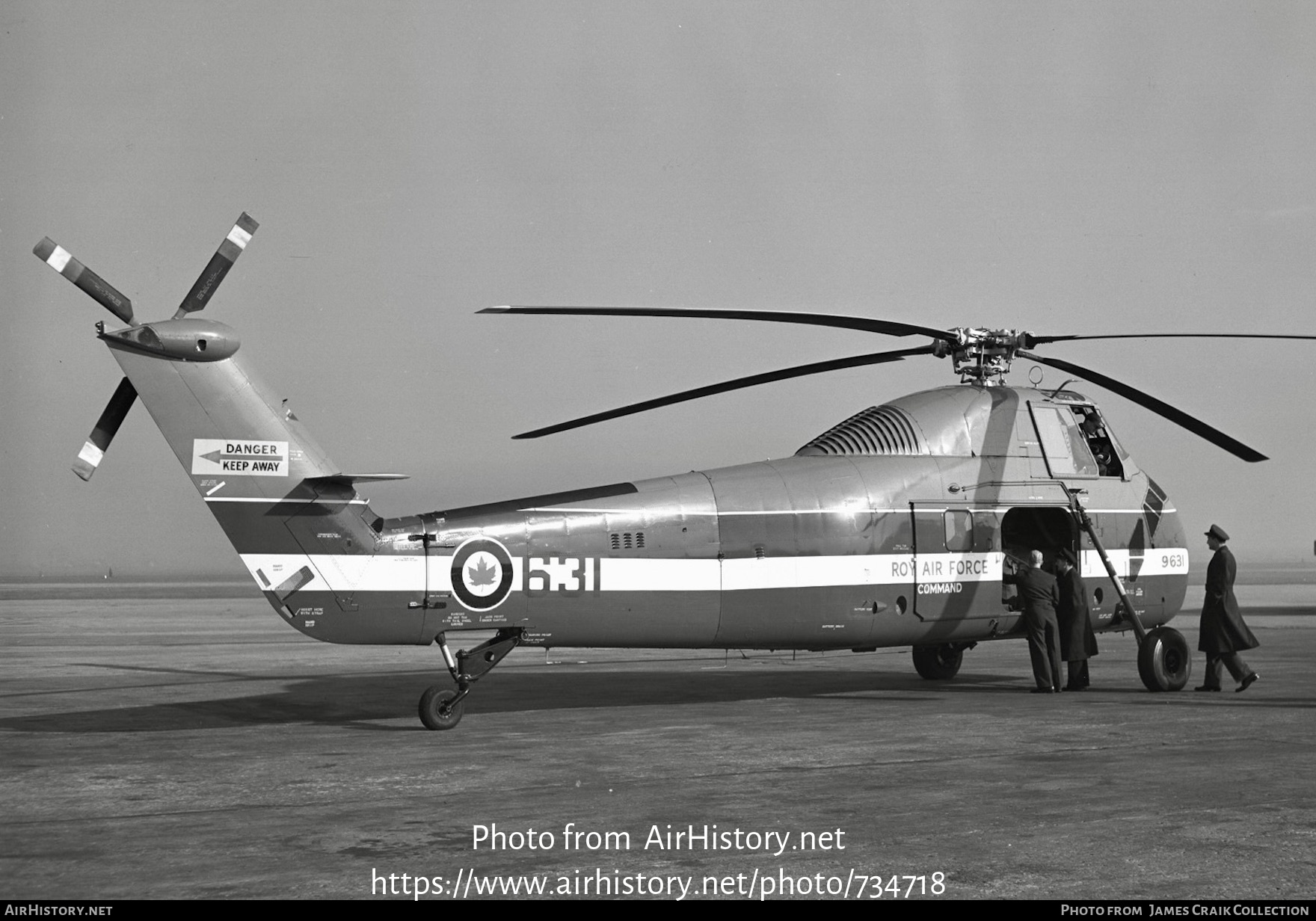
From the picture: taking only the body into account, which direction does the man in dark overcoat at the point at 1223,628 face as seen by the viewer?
to the viewer's left

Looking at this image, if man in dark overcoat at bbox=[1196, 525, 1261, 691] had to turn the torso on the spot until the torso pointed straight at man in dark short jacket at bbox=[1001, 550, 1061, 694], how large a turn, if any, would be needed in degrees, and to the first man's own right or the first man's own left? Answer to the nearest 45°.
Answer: approximately 45° to the first man's own left

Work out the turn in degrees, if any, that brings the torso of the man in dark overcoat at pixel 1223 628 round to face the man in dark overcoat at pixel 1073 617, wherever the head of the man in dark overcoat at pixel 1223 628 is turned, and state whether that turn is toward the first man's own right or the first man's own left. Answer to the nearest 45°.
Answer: approximately 45° to the first man's own left

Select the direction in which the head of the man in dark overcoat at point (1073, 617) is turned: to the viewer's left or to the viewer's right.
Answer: to the viewer's left
